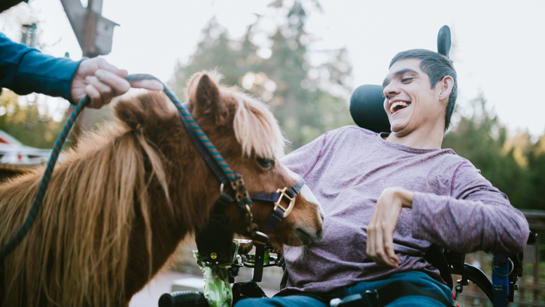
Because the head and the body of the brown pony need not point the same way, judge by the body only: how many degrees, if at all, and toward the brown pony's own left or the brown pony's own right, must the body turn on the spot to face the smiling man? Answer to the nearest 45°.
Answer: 0° — it already faces them

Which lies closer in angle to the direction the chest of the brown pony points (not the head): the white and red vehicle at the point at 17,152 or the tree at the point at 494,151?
the tree

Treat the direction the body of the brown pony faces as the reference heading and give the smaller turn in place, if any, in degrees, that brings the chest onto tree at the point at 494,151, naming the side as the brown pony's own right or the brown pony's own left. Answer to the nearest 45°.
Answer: approximately 45° to the brown pony's own left

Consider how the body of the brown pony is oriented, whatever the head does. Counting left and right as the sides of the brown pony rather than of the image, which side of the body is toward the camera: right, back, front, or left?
right

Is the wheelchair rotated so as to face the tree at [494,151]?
no

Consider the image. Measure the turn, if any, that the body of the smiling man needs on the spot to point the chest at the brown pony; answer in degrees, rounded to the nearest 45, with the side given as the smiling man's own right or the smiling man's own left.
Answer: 0° — they already face it

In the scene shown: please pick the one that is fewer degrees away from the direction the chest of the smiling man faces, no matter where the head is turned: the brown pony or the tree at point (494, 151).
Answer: the brown pony

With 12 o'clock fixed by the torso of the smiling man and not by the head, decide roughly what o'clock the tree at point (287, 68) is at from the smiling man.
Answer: The tree is roughly at 4 o'clock from the smiling man.

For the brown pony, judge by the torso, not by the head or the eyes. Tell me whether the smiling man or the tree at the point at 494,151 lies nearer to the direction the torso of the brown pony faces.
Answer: the smiling man

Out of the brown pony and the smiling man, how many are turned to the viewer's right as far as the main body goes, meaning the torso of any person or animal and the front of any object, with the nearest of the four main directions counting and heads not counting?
1

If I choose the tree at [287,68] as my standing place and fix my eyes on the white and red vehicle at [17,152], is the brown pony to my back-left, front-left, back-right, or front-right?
front-left

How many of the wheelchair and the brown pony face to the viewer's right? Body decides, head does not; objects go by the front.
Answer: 1

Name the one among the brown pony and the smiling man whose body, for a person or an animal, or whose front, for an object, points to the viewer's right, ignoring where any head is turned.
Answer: the brown pony

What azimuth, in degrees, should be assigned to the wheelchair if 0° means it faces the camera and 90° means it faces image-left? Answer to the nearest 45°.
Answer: approximately 45°

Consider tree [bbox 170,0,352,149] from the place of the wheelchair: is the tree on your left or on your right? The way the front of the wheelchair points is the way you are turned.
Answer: on your right

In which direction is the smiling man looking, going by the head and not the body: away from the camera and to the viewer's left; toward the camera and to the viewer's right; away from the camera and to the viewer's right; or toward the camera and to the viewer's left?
toward the camera and to the viewer's left

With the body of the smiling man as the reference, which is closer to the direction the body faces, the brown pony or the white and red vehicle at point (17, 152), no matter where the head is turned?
the brown pony
